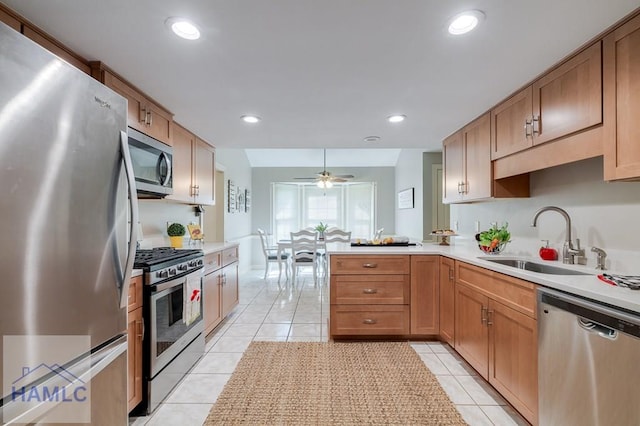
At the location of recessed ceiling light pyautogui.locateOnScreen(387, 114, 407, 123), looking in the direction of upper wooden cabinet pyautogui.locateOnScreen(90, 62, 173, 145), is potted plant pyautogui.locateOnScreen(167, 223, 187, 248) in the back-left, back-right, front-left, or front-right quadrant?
front-right

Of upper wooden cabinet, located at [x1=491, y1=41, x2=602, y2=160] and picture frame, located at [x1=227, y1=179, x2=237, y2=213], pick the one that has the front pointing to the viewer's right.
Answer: the picture frame

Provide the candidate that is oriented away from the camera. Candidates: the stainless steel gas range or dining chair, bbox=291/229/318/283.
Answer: the dining chair

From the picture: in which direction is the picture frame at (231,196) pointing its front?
to the viewer's right

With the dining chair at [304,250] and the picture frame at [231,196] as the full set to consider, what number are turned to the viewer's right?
1

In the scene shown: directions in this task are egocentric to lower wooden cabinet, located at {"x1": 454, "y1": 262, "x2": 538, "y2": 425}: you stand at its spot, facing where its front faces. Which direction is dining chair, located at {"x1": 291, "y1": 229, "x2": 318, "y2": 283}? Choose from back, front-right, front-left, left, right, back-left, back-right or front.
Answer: right

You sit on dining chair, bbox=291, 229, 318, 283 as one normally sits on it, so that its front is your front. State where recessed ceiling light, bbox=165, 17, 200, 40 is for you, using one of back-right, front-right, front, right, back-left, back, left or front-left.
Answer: back

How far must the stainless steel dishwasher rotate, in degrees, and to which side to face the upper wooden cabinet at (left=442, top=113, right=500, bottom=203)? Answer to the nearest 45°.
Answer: approximately 90° to its right

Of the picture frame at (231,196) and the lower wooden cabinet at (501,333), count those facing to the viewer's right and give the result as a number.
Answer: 1

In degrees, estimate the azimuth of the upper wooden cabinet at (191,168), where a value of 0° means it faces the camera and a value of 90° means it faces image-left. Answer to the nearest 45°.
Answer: approximately 315°

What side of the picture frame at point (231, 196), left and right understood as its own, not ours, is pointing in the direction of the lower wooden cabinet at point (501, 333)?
right

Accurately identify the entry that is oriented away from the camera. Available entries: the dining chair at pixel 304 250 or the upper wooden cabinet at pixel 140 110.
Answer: the dining chair

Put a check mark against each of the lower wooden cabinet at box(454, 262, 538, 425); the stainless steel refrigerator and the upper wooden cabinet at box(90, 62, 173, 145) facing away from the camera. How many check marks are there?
0

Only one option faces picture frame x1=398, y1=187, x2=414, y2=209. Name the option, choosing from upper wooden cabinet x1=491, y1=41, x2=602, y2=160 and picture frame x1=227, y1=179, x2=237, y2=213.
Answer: picture frame x1=227, y1=179, x2=237, y2=213
